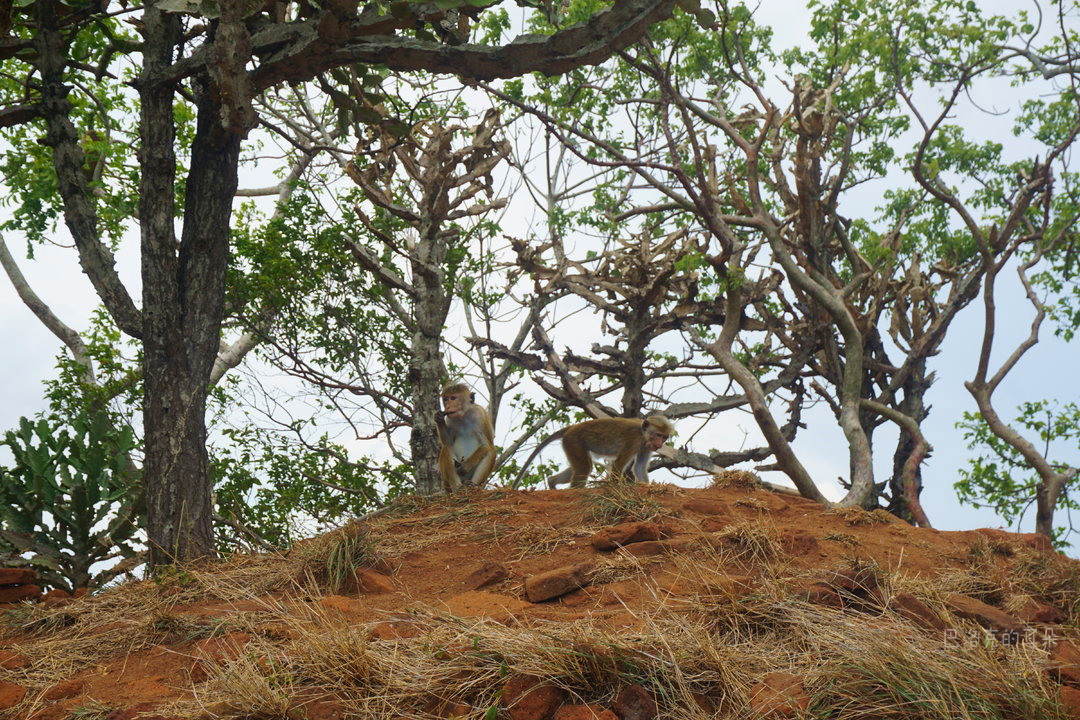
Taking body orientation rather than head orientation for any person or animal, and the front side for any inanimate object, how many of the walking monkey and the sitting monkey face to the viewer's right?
1

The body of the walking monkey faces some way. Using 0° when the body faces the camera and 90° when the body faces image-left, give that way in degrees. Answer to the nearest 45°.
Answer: approximately 270°

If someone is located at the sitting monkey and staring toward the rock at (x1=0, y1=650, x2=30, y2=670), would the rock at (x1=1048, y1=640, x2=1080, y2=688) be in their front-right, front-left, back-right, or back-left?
front-left

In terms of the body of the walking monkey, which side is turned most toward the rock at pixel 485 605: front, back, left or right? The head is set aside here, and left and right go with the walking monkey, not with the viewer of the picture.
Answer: right

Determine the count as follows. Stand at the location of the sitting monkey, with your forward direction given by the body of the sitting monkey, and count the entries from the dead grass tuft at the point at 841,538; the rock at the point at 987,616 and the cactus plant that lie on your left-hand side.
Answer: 2

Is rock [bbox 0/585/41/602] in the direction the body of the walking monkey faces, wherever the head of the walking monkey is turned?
no

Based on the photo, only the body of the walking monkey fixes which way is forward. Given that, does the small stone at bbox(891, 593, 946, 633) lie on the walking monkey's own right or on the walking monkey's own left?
on the walking monkey's own right

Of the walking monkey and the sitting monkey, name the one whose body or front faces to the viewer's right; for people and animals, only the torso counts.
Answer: the walking monkey

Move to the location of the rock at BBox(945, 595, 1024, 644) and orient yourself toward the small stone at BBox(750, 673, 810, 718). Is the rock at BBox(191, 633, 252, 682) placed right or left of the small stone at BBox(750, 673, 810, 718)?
right

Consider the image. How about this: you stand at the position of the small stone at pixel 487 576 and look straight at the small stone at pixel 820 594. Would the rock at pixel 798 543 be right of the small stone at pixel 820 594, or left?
left

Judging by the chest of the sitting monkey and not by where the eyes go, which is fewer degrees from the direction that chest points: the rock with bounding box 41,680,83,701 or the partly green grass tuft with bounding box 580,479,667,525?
the rock

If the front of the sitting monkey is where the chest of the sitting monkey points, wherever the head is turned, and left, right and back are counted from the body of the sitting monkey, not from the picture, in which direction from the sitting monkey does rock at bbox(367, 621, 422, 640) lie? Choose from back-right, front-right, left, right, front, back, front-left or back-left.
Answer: front-left

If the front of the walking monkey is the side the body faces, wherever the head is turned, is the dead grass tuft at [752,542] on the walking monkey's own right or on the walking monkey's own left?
on the walking monkey's own right

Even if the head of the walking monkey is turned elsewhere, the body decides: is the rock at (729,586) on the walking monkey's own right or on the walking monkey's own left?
on the walking monkey's own right
